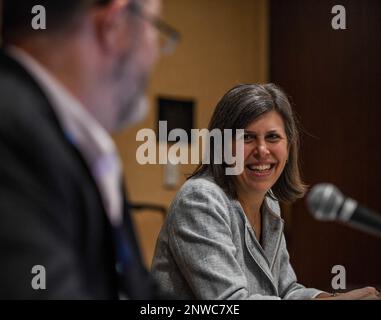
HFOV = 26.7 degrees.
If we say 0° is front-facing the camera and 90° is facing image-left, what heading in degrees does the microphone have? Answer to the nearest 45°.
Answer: approximately 90°

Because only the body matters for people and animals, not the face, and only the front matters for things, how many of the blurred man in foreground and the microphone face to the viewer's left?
1

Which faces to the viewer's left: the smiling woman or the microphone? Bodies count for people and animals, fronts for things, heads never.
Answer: the microphone

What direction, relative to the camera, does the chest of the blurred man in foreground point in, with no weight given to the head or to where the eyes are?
to the viewer's right

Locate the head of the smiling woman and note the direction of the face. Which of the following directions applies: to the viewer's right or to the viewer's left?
to the viewer's left

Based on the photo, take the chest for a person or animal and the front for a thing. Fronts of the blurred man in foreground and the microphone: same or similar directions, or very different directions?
very different directions

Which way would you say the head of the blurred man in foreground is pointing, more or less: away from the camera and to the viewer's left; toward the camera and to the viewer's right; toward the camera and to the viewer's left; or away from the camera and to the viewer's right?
away from the camera and to the viewer's right

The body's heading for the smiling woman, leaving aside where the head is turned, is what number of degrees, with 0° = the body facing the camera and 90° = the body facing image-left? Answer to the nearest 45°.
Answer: approximately 315°
